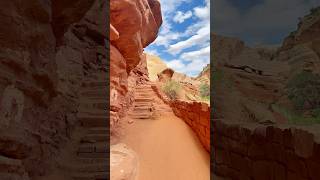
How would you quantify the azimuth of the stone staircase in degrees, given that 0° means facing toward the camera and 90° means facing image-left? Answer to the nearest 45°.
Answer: approximately 0°

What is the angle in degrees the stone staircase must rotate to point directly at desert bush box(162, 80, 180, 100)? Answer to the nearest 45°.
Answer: approximately 135° to its left
